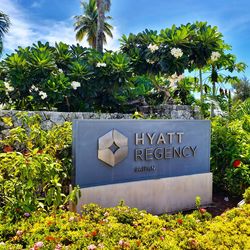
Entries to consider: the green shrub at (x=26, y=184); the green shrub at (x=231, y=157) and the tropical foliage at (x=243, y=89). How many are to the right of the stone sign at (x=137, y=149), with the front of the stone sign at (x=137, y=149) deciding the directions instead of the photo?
1

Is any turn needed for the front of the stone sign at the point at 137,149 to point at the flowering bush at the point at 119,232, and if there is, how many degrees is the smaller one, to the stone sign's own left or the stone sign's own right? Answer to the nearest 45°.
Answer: approximately 45° to the stone sign's own right

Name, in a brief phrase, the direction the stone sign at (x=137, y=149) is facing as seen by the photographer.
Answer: facing the viewer and to the right of the viewer

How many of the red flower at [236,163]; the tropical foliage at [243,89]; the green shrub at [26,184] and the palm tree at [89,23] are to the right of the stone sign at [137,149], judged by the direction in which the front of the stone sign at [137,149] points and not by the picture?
1

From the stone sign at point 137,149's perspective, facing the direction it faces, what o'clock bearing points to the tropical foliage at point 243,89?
The tropical foliage is roughly at 8 o'clock from the stone sign.

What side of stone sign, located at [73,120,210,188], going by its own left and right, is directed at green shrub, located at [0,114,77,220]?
right

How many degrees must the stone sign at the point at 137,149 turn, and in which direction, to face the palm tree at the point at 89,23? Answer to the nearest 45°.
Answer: approximately 135° to its left

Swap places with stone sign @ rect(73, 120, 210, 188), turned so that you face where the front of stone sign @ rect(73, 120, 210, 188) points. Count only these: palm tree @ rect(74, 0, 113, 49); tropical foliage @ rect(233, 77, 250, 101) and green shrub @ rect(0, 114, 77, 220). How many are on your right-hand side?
1

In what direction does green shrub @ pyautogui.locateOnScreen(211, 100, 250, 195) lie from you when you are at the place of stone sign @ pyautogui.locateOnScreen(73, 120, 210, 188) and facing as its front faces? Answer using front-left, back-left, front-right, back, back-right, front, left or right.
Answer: left

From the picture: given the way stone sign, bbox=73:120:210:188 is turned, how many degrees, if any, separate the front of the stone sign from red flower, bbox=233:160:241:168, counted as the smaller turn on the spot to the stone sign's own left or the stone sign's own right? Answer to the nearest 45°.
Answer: approximately 90° to the stone sign's own left

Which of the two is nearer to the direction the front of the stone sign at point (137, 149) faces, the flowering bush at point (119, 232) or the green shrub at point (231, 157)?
the flowering bush

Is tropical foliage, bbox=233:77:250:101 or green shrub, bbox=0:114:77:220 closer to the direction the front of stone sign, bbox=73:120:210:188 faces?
the green shrub
